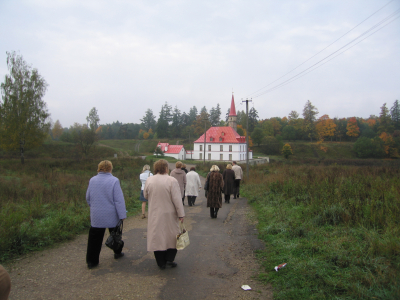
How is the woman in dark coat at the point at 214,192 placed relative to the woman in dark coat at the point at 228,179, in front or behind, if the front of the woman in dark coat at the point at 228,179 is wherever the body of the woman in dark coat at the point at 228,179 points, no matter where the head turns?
behind

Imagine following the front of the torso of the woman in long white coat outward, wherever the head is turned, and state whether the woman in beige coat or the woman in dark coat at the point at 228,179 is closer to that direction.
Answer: the woman in dark coat

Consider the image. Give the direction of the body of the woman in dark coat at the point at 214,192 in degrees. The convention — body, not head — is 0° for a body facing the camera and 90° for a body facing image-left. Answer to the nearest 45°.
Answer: approximately 180°

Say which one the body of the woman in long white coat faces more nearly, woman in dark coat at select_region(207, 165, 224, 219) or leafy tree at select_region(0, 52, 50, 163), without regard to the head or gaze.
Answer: the leafy tree

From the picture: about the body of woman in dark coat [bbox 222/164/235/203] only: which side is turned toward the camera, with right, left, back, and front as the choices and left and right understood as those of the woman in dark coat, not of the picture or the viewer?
back

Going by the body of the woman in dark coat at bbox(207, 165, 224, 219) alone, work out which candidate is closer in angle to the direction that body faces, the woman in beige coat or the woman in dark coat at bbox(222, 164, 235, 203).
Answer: the woman in dark coat

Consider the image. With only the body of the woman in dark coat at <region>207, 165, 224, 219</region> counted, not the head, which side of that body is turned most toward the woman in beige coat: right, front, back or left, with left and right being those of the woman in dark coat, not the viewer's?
back

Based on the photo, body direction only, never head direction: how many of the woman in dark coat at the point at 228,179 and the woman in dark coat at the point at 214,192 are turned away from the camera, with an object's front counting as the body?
2

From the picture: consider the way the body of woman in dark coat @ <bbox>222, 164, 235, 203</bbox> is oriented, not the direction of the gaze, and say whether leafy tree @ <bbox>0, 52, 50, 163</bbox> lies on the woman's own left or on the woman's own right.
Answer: on the woman's own left

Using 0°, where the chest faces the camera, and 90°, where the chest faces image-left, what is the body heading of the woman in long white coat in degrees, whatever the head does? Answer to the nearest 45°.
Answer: approximately 180°
